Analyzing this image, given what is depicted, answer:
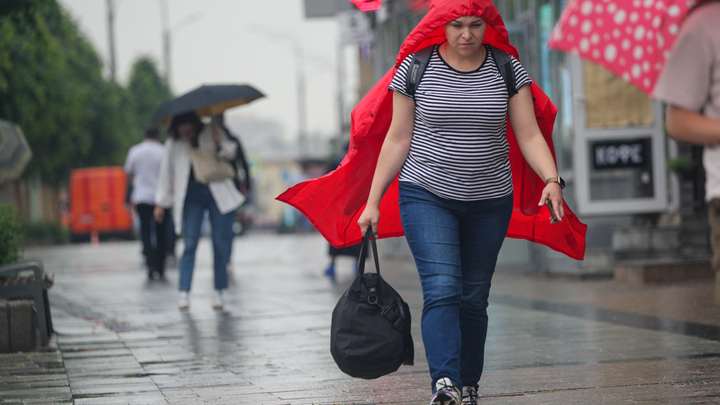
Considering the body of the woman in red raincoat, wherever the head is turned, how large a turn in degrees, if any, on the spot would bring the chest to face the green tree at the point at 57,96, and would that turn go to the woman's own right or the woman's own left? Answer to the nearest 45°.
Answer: approximately 135° to the woman's own right

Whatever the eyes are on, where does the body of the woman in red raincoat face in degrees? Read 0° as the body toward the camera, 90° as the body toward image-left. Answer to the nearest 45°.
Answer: approximately 0°

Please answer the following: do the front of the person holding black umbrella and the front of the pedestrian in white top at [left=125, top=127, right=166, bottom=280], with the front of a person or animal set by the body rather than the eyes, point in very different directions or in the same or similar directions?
very different directions

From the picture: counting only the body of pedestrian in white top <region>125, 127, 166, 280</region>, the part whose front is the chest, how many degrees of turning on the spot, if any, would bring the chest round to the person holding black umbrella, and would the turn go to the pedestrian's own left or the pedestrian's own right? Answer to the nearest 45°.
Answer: approximately 180°

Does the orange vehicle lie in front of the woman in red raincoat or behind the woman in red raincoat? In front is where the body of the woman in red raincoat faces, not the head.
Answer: behind

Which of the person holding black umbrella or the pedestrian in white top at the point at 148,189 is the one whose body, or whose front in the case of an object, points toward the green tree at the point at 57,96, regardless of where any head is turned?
the pedestrian in white top

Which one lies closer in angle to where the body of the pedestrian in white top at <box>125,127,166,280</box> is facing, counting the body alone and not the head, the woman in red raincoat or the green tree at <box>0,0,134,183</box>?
the green tree

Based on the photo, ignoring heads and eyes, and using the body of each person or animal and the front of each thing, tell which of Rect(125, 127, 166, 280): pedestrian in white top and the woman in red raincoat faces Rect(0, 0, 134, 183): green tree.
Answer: the pedestrian in white top

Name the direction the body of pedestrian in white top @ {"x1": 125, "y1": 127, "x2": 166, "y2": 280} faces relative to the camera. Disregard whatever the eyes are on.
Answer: away from the camera

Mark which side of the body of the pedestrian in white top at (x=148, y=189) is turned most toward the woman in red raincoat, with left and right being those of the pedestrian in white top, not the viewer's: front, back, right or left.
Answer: back
